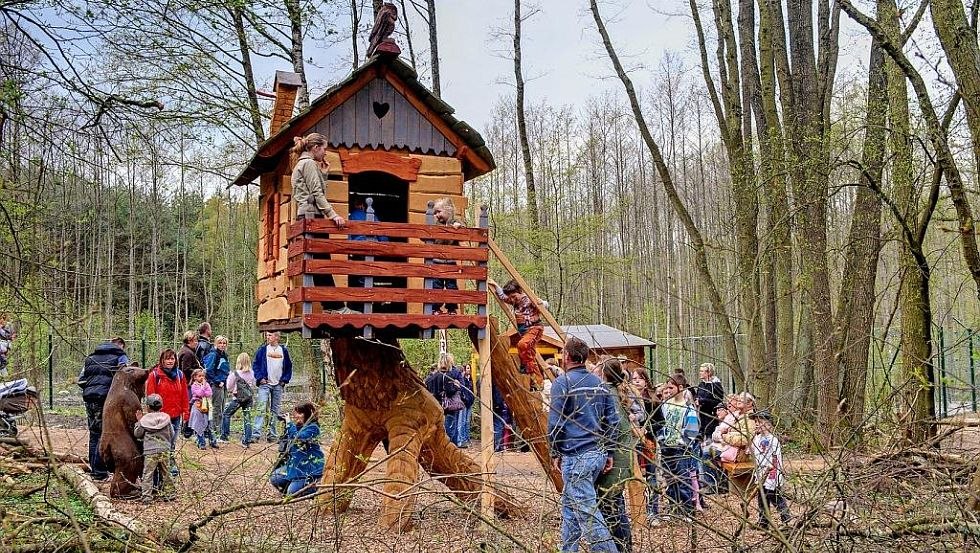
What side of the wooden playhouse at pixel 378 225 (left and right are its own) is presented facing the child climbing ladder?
left

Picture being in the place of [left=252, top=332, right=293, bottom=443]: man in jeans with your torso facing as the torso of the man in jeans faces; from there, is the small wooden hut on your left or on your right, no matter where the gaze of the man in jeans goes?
on your left

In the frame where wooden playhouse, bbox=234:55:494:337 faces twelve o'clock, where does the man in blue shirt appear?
The man in blue shirt is roughly at 11 o'clock from the wooden playhouse.

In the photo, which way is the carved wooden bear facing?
to the viewer's right

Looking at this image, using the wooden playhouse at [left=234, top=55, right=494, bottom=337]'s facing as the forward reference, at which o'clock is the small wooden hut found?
The small wooden hut is roughly at 7 o'clock from the wooden playhouse.

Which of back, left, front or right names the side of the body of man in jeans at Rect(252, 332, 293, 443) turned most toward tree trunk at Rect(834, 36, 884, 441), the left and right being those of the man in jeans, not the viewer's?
left

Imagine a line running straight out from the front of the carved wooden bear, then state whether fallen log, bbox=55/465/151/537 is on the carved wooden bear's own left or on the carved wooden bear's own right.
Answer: on the carved wooden bear's own right

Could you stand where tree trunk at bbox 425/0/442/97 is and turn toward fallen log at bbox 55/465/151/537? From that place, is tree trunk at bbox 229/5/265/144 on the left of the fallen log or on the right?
right

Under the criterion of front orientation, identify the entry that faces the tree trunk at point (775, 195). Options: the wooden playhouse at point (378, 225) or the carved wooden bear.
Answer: the carved wooden bear

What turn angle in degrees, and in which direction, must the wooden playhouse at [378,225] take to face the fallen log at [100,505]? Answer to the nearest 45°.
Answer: approximately 45° to its right

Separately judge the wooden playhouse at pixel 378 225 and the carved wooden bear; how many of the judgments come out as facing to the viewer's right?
1

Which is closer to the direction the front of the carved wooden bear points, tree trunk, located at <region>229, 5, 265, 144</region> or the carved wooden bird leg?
the carved wooden bird leg
